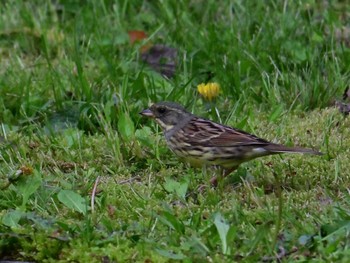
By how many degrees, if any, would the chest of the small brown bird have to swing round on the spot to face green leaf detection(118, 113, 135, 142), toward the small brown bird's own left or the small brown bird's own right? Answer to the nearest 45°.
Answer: approximately 45° to the small brown bird's own right

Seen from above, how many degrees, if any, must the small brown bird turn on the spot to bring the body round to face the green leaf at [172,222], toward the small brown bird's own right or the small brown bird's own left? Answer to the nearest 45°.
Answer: approximately 90° to the small brown bird's own left

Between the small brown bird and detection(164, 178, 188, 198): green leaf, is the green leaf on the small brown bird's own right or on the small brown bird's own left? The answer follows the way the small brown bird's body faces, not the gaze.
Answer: on the small brown bird's own left

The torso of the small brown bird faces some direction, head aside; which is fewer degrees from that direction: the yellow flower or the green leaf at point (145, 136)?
the green leaf

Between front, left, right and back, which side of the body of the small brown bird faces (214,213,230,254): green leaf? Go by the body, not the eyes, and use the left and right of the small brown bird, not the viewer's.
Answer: left

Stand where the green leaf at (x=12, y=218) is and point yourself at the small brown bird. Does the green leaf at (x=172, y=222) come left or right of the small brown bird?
right

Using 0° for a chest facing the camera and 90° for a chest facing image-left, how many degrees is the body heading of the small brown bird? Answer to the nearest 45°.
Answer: approximately 90°
